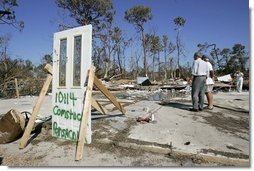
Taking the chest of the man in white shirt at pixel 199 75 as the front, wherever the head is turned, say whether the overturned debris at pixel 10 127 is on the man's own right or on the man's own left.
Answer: on the man's own left

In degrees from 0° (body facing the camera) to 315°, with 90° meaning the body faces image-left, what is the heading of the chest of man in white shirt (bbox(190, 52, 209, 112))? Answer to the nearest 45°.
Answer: approximately 135°

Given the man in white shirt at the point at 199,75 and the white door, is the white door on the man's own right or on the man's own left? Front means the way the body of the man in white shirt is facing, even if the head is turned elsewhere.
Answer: on the man's own left
